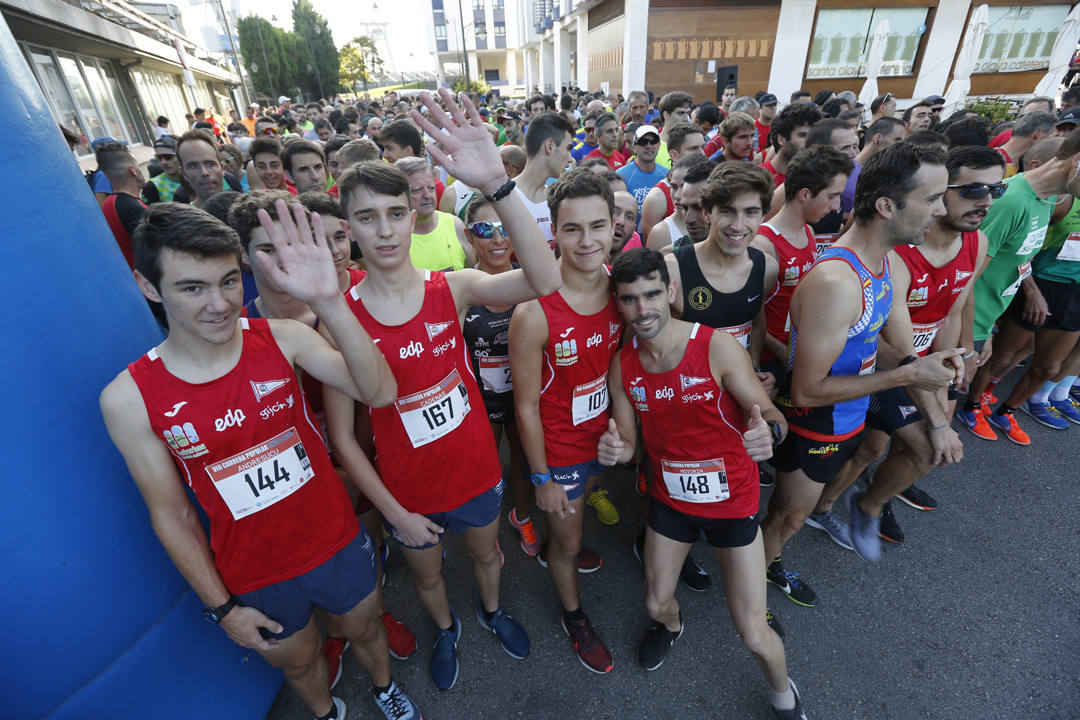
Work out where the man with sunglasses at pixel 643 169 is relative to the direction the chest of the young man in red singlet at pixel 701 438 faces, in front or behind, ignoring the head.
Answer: behind

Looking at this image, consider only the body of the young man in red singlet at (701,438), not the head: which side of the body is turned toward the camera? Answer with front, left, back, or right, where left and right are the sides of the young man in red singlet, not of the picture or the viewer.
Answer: front

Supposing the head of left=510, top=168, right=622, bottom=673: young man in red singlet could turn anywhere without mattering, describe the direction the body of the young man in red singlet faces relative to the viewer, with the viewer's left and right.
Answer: facing the viewer and to the right of the viewer

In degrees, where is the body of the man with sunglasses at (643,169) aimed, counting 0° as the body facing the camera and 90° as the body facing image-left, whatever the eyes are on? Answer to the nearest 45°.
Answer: approximately 0°

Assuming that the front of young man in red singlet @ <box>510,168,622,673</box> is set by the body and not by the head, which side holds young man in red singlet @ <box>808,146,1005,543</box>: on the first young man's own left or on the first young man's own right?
on the first young man's own left

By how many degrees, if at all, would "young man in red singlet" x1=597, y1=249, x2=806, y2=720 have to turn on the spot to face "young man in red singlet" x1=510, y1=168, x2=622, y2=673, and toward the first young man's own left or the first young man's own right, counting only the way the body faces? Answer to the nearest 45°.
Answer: approximately 90° to the first young man's own right

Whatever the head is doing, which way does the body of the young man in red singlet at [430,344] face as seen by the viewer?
toward the camera

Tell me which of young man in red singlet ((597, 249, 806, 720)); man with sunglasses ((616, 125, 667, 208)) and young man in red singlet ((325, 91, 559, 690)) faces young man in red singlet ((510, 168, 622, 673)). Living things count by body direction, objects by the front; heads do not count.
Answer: the man with sunglasses

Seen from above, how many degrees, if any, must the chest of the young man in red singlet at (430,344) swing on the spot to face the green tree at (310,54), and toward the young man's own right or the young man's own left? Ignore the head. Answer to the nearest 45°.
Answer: approximately 180°

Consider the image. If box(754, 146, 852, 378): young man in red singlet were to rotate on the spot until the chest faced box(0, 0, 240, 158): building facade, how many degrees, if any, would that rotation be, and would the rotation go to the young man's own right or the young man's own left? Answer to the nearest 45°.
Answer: approximately 135° to the young man's own right

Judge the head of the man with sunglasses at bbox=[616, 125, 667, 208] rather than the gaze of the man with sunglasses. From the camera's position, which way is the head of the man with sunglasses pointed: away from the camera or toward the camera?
toward the camera

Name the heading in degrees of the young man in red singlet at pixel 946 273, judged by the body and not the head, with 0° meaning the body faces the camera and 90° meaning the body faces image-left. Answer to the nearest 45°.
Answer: approximately 315°

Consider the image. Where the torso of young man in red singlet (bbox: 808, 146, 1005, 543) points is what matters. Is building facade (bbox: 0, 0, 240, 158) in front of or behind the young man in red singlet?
behind

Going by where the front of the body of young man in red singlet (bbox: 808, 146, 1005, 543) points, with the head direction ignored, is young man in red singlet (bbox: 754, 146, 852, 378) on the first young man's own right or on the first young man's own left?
on the first young man's own right
